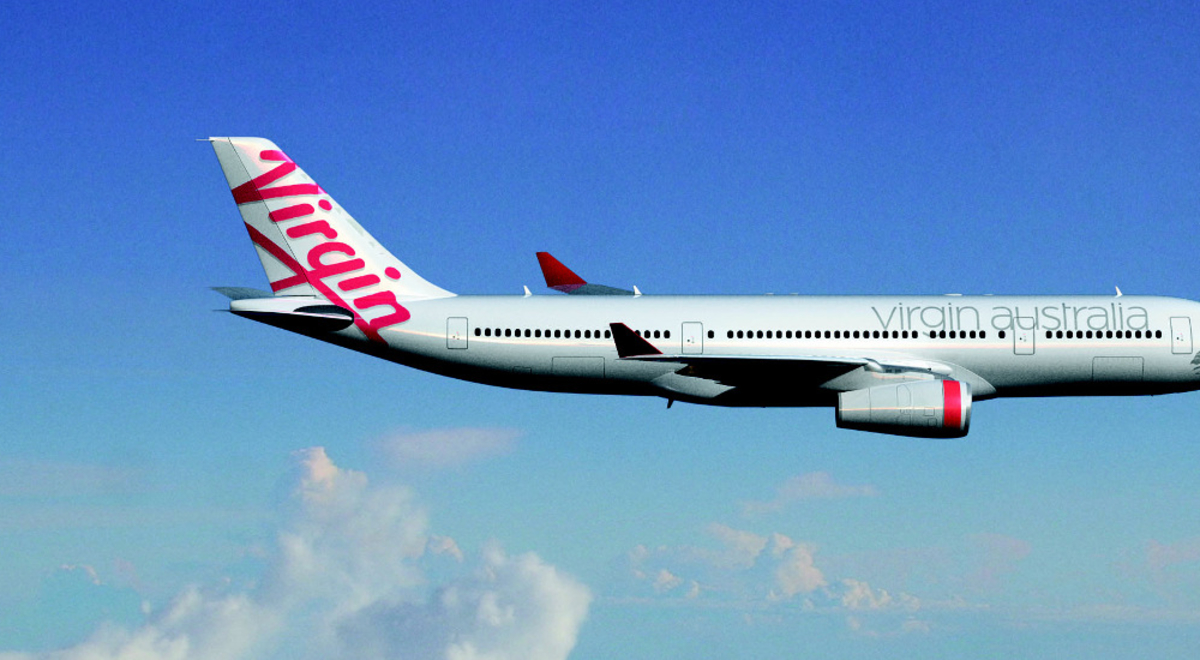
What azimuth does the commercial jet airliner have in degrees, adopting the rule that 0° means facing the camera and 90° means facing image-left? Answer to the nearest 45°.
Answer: approximately 270°
